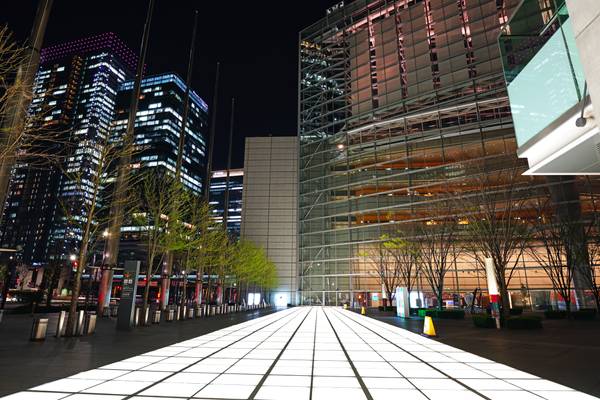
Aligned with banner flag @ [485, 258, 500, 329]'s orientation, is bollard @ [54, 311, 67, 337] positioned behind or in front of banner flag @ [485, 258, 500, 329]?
in front

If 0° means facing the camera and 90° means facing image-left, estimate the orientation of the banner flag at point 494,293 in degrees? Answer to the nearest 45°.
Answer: approximately 45°

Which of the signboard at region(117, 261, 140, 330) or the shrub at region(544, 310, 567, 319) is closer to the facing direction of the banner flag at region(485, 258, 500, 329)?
the signboard

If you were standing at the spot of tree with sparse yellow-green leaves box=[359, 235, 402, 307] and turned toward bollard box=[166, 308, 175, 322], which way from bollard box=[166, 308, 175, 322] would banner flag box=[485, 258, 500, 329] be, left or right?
left

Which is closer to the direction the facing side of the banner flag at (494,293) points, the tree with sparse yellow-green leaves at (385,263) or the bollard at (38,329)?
the bollard
